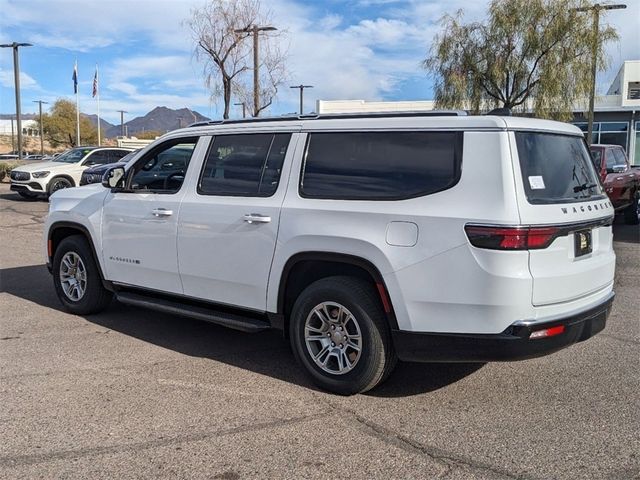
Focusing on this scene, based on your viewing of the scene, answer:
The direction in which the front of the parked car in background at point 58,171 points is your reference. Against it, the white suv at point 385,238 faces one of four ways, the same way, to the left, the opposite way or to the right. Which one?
to the right

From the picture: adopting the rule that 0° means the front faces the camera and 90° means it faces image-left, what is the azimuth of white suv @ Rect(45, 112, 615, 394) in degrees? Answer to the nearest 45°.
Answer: approximately 135°

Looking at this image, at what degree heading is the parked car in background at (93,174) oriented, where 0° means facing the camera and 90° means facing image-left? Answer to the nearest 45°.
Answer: approximately 45°

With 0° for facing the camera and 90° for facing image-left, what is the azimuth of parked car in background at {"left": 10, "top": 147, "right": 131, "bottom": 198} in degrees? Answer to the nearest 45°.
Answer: approximately 45°

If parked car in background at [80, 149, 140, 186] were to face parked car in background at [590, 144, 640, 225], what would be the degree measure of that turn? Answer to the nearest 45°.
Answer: approximately 90° to its left

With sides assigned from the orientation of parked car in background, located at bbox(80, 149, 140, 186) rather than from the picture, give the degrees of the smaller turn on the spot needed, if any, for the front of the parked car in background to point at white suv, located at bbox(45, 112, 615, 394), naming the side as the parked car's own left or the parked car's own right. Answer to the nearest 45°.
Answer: approximately 45° to the parked car's own left
